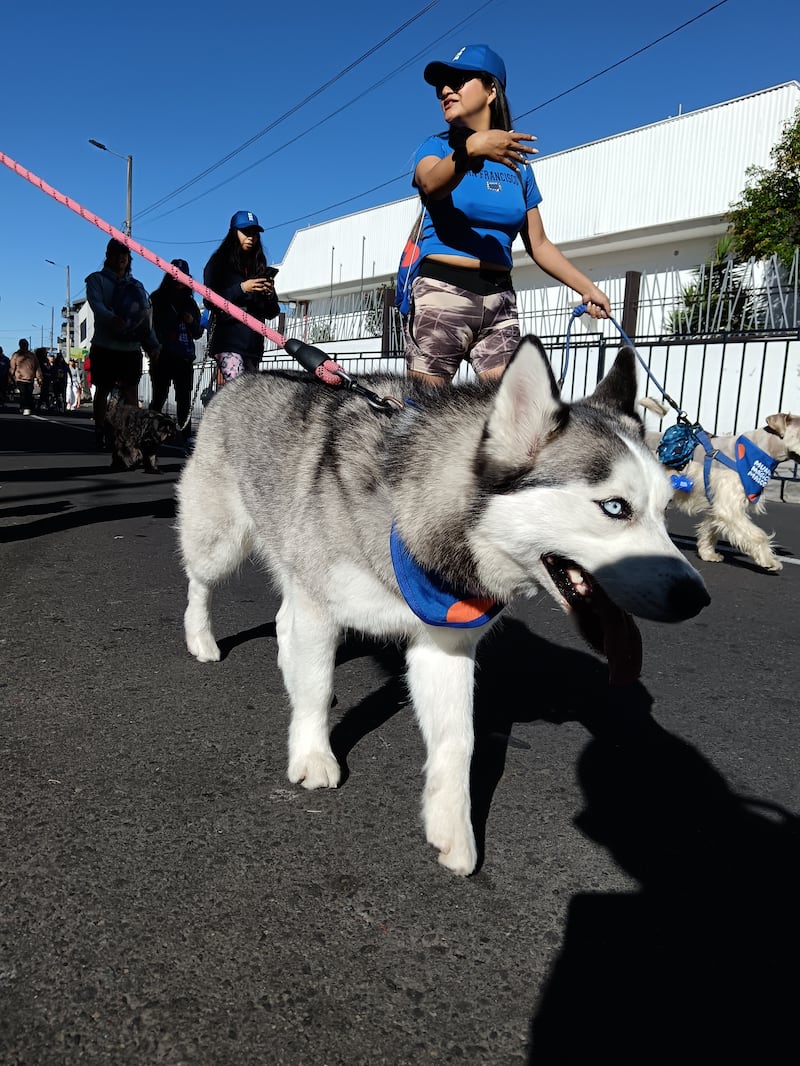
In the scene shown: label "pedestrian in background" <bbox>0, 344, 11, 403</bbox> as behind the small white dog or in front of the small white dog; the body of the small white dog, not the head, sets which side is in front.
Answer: behind

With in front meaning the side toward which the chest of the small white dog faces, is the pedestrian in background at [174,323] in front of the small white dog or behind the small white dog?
behind

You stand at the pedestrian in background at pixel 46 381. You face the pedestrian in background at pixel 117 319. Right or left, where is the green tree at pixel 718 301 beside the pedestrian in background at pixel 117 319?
left

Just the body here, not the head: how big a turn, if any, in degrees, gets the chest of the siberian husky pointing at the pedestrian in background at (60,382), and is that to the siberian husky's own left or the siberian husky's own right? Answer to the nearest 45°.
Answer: approximately 180°

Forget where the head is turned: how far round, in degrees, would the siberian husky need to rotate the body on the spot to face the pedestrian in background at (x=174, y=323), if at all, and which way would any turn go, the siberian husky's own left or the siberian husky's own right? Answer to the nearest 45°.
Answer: approximately 180°

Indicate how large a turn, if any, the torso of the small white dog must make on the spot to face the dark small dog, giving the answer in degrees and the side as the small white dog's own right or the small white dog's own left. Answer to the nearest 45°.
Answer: approximately 180°

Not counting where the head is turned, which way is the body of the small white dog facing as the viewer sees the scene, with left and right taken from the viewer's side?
facing to the right of the viewer

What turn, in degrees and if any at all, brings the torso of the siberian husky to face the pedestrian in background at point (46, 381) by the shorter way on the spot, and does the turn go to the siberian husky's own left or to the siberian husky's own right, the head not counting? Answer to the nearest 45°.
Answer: approximately 180°

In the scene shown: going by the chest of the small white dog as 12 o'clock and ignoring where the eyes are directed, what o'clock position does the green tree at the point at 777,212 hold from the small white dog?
The green tree is roughly at 9 o'clock from the small white dog.

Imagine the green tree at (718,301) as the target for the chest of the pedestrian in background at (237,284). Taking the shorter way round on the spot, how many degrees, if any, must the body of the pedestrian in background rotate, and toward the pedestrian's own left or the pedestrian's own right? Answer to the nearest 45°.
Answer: approximately 90° to the pedestrian's own left
